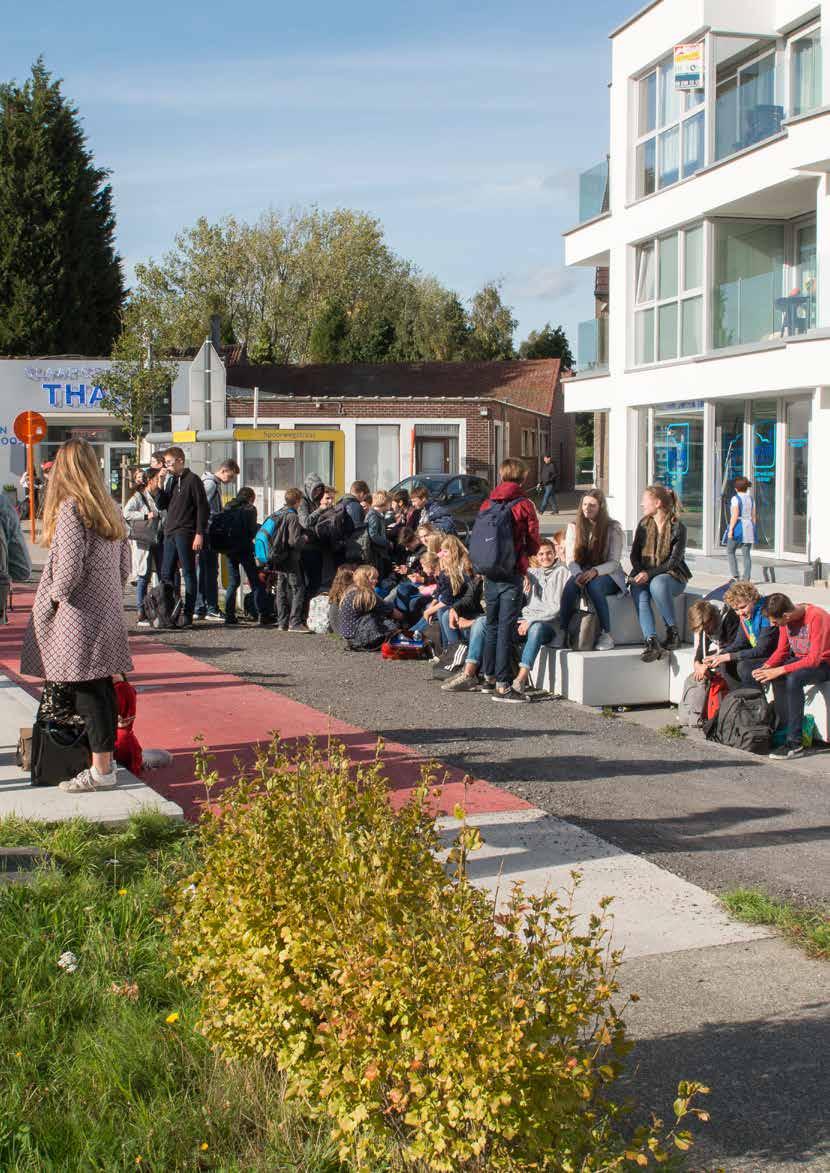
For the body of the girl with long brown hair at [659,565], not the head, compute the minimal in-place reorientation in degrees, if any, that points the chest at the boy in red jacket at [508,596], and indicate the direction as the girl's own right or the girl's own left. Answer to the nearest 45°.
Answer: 0° — they already face them

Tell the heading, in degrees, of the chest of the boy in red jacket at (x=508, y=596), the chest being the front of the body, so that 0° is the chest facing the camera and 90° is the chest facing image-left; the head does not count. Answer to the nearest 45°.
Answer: approximately 225°

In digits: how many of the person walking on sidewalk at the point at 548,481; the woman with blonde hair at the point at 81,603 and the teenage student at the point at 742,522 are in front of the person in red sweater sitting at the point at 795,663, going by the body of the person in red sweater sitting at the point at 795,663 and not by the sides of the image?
1

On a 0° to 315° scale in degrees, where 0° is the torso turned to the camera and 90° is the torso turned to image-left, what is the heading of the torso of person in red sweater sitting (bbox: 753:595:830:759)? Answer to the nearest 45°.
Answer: approximately 45°

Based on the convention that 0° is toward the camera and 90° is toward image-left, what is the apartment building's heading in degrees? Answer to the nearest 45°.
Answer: approximately 45°

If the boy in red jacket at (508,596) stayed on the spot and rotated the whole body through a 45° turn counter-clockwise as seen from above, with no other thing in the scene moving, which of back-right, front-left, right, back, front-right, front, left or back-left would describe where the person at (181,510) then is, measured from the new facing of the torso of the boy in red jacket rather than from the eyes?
front-left

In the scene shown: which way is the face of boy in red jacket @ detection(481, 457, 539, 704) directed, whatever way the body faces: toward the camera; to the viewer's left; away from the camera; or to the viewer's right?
away from the camera

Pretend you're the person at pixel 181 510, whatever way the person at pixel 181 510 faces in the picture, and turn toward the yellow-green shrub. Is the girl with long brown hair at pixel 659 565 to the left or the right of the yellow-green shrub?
left

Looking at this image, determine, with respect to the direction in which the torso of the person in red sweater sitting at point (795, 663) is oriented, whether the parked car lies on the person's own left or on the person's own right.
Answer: on the person's own right
